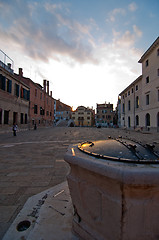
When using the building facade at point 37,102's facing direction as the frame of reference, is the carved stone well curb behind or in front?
in front

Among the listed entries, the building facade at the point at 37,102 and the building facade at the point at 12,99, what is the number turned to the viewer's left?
0

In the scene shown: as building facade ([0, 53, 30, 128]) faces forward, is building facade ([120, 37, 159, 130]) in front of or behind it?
in front

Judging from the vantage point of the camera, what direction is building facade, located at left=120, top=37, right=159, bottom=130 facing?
facing the viewer and to the left of the viewer

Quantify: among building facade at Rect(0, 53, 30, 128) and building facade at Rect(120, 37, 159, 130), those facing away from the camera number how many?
0

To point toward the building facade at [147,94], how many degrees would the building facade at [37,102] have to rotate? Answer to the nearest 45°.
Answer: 0° — it already faces it

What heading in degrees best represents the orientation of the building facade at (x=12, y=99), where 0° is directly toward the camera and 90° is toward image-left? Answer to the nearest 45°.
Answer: approximately 315°

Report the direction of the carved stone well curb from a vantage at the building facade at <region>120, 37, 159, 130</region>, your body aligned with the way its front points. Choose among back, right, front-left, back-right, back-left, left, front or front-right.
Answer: front-left

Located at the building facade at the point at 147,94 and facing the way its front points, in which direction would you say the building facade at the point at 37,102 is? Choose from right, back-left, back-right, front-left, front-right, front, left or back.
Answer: front-right

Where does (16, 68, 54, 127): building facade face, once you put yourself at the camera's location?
facing the viewer and to the right of the viewer

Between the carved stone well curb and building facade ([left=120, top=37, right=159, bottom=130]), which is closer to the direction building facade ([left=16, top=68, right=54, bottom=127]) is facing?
the building facade
